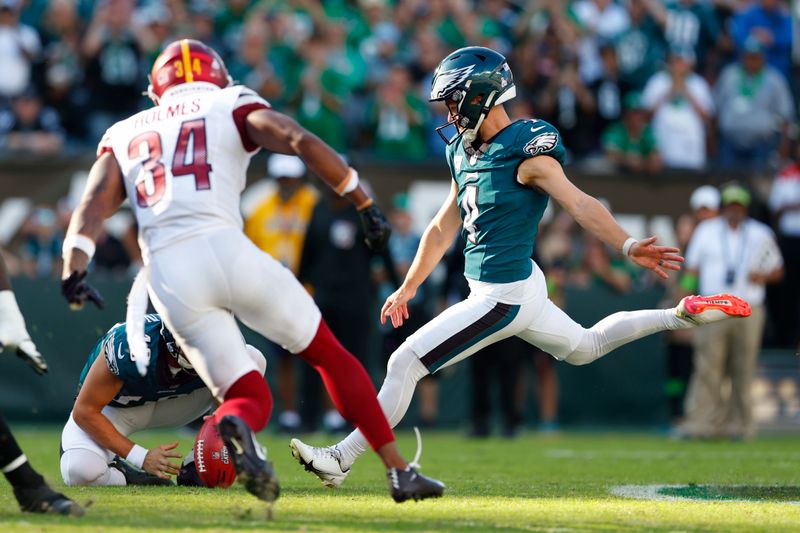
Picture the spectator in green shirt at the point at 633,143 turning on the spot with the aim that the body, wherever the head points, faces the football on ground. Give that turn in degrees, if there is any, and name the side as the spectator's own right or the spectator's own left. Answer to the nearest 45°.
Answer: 0° — they already face it

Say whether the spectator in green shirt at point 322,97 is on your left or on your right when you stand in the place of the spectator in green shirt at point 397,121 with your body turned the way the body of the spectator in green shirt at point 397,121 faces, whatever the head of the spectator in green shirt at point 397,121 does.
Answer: on your right

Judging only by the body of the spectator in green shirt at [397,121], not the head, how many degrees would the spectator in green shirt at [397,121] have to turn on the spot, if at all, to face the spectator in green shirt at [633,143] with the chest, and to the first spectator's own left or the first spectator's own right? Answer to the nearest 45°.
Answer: approximately 90° to the first spectator's own left

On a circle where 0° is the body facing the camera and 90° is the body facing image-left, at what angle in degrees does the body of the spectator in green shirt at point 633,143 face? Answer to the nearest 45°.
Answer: approximately 0°

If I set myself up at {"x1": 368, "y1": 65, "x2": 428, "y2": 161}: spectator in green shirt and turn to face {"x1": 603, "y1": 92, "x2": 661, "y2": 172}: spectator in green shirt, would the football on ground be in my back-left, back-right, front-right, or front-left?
back-right

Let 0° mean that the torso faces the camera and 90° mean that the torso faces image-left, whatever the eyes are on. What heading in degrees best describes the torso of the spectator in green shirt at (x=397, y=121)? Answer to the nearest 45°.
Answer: approximately 0°

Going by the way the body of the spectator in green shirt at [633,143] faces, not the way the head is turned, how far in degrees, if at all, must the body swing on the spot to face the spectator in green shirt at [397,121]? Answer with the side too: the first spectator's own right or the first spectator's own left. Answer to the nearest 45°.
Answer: approximately 90° to the first spectator's own right

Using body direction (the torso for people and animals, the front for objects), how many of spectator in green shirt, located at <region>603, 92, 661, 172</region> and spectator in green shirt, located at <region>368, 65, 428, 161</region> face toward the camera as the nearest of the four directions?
2
